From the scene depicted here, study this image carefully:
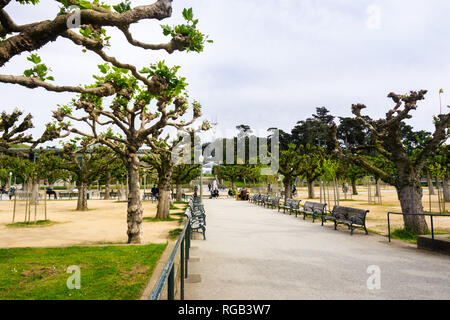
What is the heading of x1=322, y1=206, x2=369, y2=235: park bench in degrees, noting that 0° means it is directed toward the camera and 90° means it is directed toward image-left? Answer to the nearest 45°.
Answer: approximately 45°

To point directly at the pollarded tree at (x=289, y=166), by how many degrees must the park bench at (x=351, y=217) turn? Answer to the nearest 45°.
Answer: approximately 135° to its right

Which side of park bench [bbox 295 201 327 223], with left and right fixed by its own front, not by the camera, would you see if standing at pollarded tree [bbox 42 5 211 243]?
front

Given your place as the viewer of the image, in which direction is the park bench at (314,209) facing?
facing the viewer and to the left of the viewer

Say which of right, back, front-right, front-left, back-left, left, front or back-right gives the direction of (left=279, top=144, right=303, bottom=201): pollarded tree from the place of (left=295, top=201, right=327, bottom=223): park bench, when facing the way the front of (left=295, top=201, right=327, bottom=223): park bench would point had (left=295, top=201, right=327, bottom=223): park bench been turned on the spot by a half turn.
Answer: front-left

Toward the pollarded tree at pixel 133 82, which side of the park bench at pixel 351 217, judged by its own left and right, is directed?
front

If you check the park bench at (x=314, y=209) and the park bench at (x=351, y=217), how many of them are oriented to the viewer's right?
0

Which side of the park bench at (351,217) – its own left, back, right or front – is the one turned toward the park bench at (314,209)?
right

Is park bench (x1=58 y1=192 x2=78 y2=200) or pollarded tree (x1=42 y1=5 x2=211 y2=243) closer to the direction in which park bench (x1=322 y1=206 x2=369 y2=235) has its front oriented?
the pollarded tree

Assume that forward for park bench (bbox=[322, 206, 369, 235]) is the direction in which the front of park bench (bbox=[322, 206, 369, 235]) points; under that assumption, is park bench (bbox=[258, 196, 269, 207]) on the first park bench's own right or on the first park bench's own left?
on the first park bench's own right
